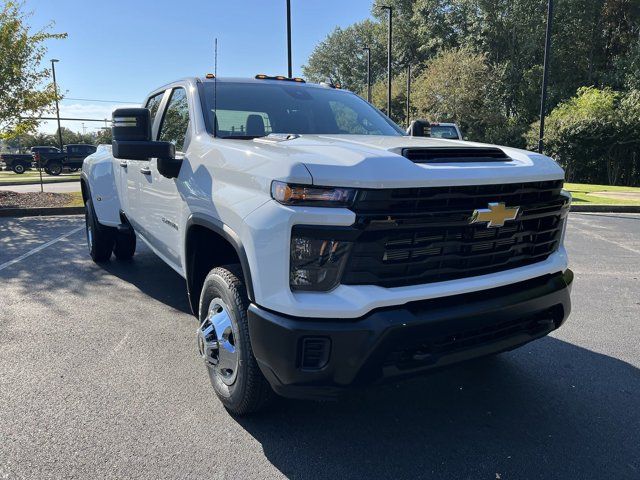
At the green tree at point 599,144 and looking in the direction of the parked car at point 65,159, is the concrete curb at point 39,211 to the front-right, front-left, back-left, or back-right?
front-left

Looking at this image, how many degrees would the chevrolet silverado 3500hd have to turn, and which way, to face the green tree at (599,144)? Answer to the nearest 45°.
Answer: approximately 90° to its left

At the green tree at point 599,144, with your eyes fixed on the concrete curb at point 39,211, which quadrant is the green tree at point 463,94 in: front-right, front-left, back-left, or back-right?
back-right

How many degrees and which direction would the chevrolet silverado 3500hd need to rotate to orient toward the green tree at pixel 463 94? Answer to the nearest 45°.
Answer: approximately 135° to its left

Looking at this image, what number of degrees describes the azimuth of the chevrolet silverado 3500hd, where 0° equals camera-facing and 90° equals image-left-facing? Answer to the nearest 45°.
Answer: approximately 315°

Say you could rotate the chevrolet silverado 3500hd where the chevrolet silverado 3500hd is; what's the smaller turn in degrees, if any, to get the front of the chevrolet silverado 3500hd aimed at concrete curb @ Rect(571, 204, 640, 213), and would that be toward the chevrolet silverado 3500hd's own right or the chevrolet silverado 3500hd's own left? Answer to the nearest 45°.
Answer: approximately 90° to the chevrolet silverado 3500hd's own left

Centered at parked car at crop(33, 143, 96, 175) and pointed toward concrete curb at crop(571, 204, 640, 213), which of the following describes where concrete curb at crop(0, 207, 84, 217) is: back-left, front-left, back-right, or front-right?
front-right

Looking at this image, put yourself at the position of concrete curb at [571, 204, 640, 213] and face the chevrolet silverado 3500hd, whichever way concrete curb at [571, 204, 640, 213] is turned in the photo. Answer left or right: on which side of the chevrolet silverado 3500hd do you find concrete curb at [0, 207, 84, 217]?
right

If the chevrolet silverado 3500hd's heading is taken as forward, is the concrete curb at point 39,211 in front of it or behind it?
behind

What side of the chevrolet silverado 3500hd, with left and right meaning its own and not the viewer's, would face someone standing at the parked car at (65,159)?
back
